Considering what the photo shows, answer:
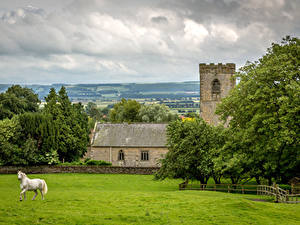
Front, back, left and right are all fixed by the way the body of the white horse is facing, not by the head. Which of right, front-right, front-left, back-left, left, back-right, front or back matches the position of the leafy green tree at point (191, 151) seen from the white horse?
back-right

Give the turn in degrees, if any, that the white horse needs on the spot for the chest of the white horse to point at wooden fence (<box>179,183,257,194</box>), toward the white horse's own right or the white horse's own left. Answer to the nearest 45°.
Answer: approximately 135° to the white horse's own right

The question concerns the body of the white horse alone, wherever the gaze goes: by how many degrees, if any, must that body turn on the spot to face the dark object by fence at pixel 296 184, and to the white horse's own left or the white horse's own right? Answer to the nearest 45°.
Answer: approximately 180°

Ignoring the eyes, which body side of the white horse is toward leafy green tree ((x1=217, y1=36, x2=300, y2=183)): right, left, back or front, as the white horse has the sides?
back

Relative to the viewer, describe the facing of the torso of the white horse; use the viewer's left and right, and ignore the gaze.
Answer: facing to the left of the viewer
